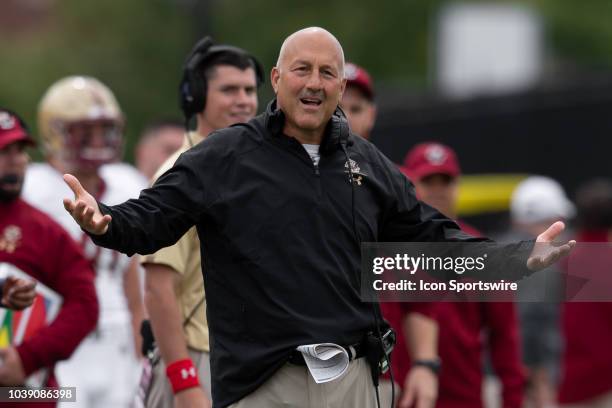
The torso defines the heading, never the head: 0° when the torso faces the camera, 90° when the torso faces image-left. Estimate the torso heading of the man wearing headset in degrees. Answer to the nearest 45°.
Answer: approximately 315°
